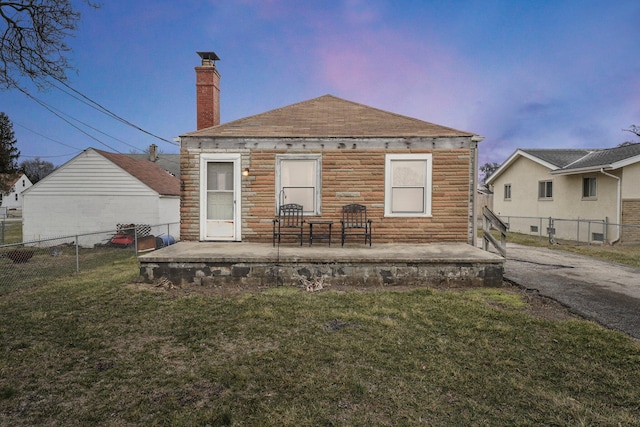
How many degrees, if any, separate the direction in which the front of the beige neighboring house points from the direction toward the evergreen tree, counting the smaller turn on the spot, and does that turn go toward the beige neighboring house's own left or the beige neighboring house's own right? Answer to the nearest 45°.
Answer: approximately 135° to the beige neighboring house's own right

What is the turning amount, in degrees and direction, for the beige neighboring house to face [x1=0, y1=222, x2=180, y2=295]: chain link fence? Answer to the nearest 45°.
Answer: approximately 90° to its right

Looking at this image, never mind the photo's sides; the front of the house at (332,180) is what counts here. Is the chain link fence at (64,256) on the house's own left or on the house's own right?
on the house's own right

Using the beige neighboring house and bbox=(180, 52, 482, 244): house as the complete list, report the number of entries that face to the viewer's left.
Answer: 0

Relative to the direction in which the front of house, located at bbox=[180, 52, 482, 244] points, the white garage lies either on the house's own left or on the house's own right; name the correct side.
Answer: on the house's own right

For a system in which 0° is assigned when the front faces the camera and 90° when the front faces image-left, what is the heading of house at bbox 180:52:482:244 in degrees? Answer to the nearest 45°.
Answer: approximately 0°

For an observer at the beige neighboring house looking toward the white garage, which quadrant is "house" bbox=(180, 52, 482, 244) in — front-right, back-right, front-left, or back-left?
front-left

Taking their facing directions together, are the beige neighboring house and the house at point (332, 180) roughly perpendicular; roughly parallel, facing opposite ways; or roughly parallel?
roughly parallel

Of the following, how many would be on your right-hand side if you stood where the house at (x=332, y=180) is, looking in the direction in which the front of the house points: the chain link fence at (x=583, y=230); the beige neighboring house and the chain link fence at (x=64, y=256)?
1

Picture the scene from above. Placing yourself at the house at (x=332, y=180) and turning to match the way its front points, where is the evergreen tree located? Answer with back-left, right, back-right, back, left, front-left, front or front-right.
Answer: back-right

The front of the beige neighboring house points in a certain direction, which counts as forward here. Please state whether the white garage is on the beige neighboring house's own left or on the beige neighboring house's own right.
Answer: on the beige neighboring house's own right

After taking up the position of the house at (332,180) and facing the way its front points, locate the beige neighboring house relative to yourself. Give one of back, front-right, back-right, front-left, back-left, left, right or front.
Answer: back-left
